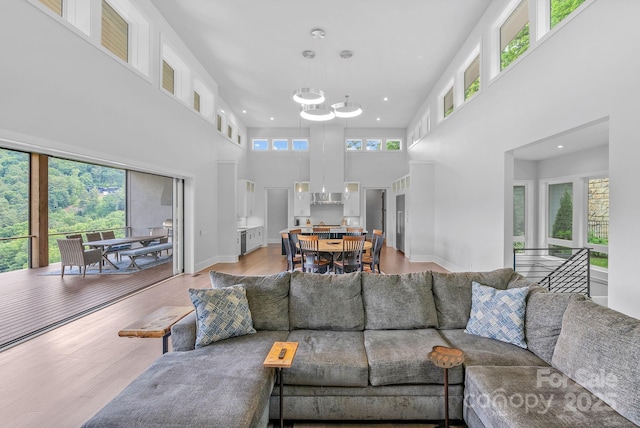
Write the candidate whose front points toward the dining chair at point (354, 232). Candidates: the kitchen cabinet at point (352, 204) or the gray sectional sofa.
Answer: the kitchen cabinet

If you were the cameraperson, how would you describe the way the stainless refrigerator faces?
facing to the left of the viewer

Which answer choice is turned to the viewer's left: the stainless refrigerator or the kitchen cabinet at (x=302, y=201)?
the stainless refrigerator

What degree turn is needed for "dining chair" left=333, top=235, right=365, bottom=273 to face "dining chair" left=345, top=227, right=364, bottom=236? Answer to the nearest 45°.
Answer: approximately 45° to its right

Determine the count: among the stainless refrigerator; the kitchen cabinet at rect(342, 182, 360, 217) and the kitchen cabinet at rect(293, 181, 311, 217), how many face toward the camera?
2

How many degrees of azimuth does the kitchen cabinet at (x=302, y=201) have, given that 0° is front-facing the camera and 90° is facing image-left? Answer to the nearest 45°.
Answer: approximately 0°

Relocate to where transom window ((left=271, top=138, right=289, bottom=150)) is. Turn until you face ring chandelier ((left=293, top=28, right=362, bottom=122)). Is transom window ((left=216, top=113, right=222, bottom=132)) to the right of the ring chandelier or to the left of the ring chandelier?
right

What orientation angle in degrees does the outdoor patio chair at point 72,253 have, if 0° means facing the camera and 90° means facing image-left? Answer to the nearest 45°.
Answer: approximately 225°

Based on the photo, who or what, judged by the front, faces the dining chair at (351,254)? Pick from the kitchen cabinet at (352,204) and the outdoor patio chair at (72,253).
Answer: the kitchen cabinet
